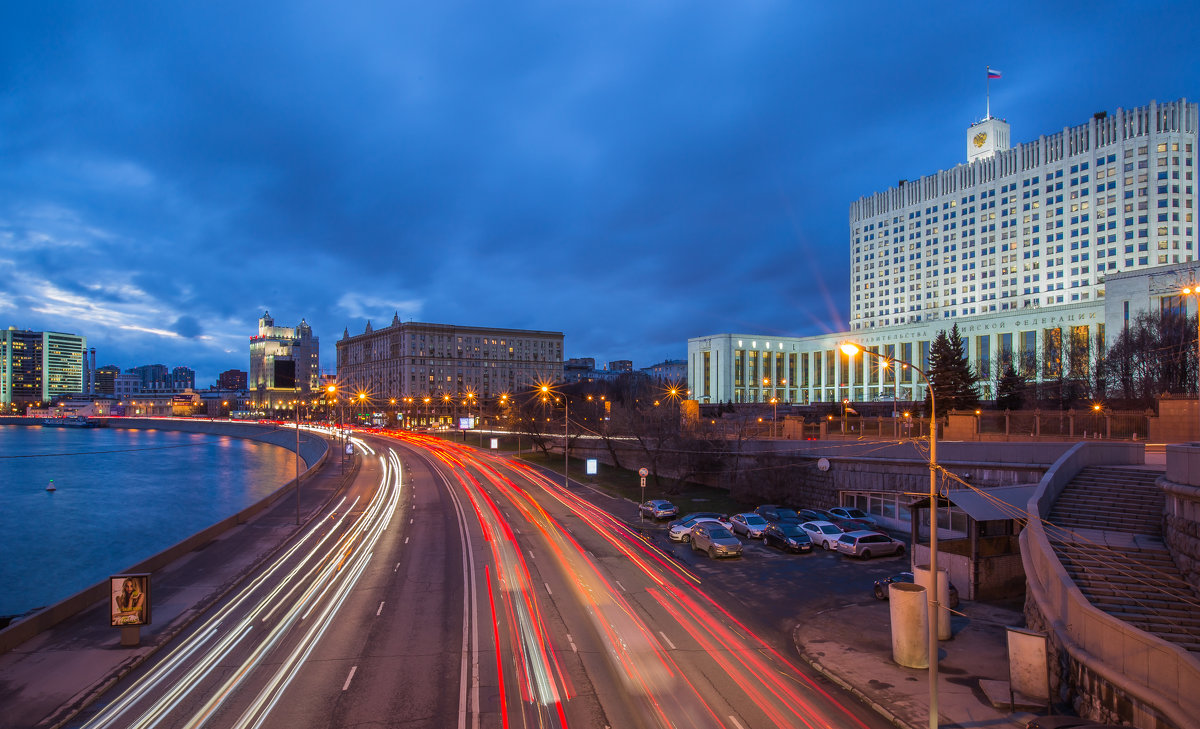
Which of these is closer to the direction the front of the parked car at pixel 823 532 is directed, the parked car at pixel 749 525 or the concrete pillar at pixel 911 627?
the concrete pillar

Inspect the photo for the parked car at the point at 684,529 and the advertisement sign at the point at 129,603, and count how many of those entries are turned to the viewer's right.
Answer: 0

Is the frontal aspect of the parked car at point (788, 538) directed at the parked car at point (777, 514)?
no

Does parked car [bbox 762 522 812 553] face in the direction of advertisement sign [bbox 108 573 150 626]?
no

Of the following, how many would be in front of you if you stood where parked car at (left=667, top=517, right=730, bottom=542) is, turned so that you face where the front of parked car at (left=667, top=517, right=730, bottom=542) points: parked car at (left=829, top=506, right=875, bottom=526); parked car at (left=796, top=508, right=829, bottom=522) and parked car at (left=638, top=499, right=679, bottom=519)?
0

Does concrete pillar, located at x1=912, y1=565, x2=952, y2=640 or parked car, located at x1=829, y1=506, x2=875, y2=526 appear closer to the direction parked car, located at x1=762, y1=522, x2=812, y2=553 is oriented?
the concrete pillar

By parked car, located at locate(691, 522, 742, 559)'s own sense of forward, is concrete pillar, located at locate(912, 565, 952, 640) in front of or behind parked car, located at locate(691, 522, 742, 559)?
in front

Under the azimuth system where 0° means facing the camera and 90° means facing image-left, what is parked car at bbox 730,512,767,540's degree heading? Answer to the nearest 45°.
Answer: approximately 315°

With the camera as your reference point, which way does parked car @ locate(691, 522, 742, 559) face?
facing the viewer and to the right of the viewer

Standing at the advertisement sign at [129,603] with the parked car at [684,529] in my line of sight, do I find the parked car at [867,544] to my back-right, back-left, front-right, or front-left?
front-right

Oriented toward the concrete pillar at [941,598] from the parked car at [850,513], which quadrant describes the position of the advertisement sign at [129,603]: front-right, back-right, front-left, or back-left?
front-right

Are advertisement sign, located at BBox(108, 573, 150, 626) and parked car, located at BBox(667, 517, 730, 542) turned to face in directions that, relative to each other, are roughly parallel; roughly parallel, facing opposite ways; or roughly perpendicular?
roughly perpendicular

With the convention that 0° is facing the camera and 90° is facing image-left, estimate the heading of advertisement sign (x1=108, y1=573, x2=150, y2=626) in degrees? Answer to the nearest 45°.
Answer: approximately 0°

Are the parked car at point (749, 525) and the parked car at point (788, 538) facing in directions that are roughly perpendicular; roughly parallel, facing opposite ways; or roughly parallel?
roughly parallel
